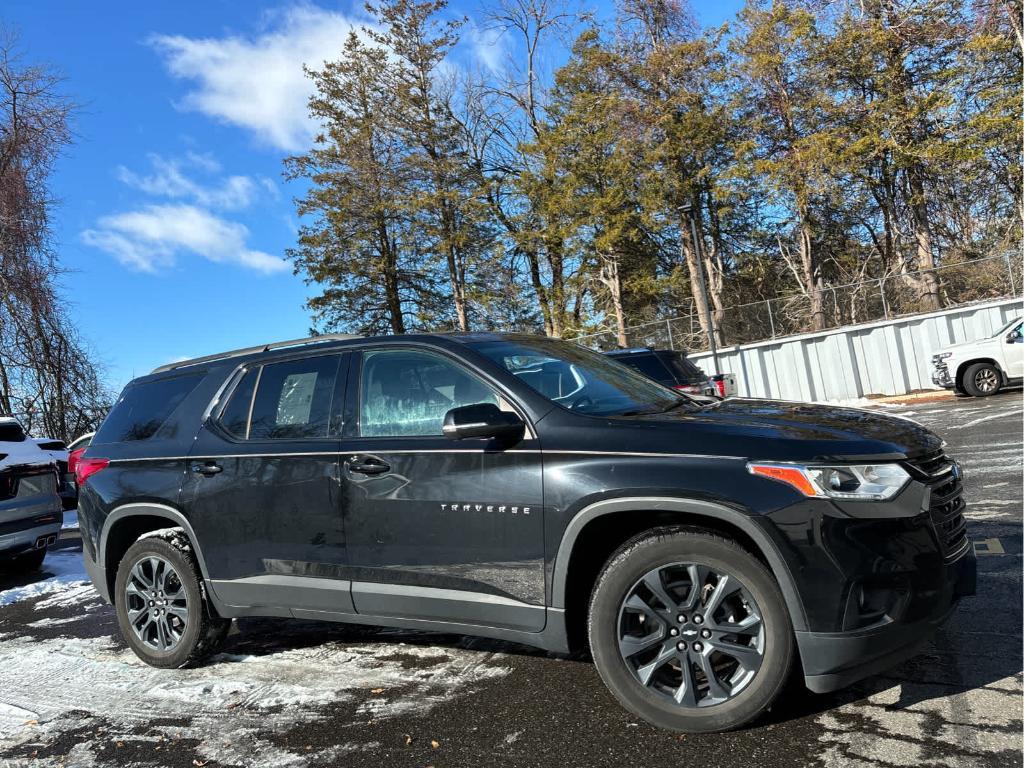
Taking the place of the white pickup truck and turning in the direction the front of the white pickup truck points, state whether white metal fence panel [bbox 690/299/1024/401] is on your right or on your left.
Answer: on your right

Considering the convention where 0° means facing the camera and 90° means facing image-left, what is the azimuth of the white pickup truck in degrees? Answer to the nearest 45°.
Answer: approximately 45°

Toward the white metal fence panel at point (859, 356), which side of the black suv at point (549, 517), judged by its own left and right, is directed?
left

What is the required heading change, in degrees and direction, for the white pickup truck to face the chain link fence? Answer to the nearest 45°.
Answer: approximately 90° to its right

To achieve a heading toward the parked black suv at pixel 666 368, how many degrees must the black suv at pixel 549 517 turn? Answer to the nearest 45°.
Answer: approximately 135° to its left

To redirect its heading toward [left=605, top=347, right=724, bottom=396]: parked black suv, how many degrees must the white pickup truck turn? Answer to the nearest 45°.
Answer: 0° — it already faces it

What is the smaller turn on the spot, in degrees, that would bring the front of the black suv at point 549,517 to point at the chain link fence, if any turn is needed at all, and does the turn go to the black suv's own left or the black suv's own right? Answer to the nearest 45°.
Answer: approximately 90° to the black suv's own left

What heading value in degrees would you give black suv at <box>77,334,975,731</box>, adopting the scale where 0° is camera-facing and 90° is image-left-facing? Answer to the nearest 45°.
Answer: approximately 315°
